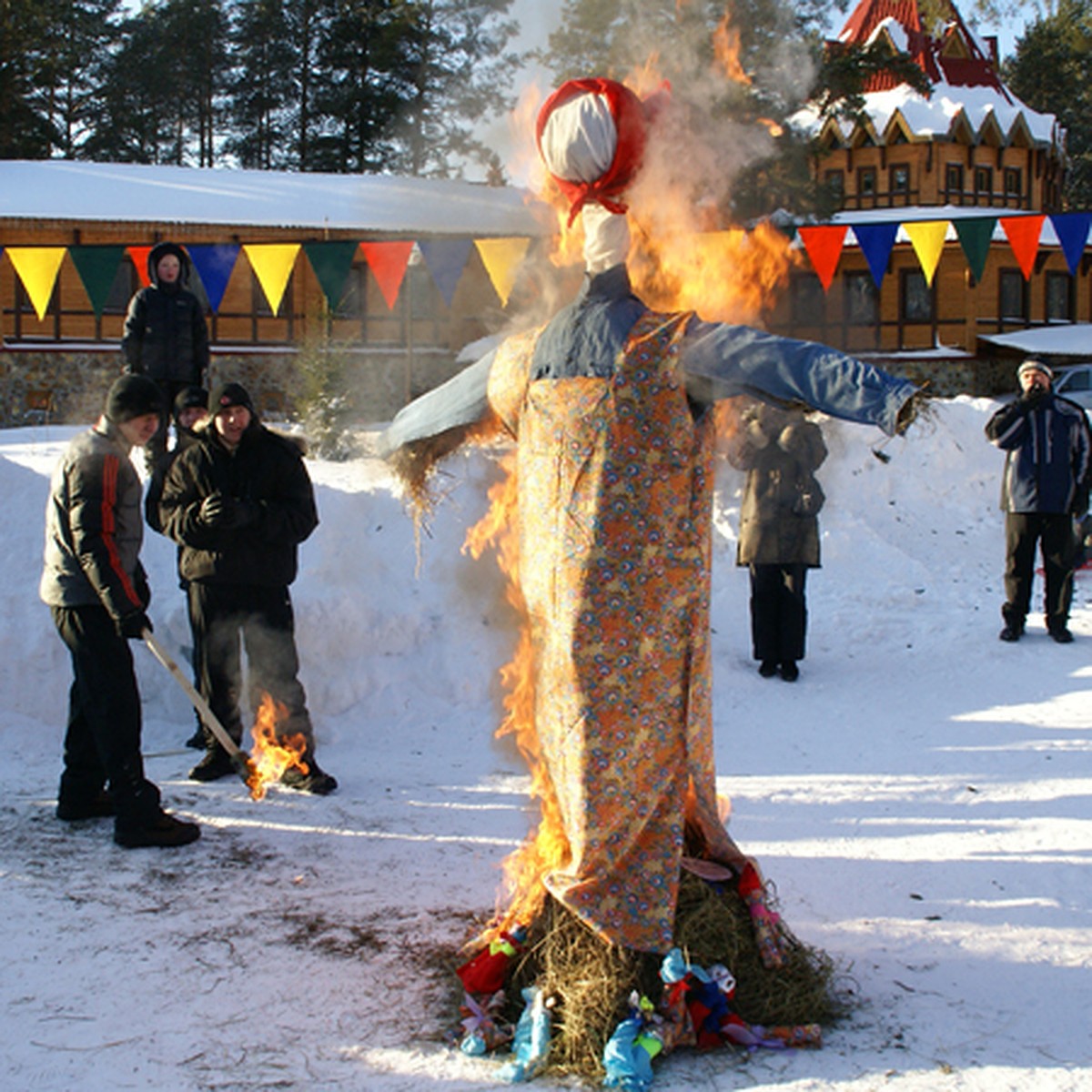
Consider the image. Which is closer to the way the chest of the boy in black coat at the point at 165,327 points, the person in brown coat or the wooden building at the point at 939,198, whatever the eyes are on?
the person in brown coat

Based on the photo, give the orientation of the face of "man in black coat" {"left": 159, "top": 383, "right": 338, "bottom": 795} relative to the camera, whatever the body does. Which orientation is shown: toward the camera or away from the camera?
toward the camera

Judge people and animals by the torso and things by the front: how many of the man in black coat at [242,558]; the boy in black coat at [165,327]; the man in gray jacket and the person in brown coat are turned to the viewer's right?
1

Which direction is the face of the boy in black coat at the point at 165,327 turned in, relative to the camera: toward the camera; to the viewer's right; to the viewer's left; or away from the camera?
toward the camera

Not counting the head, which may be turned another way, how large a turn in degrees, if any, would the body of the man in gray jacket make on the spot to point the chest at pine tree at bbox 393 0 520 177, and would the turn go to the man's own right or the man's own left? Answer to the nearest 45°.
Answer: approximately 90° to the man's own left

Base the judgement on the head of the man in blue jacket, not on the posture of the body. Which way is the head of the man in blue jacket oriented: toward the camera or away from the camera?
toward the camera

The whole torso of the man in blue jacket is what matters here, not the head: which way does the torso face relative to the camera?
toward the camera

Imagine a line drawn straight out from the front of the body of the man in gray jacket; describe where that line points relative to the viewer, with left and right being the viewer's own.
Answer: facing to the right of the viewer

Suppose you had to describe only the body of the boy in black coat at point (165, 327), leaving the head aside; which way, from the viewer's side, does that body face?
toward the camera

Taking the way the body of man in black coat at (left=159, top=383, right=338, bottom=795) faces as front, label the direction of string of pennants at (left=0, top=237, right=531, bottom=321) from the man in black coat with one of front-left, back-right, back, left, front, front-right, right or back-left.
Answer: back
